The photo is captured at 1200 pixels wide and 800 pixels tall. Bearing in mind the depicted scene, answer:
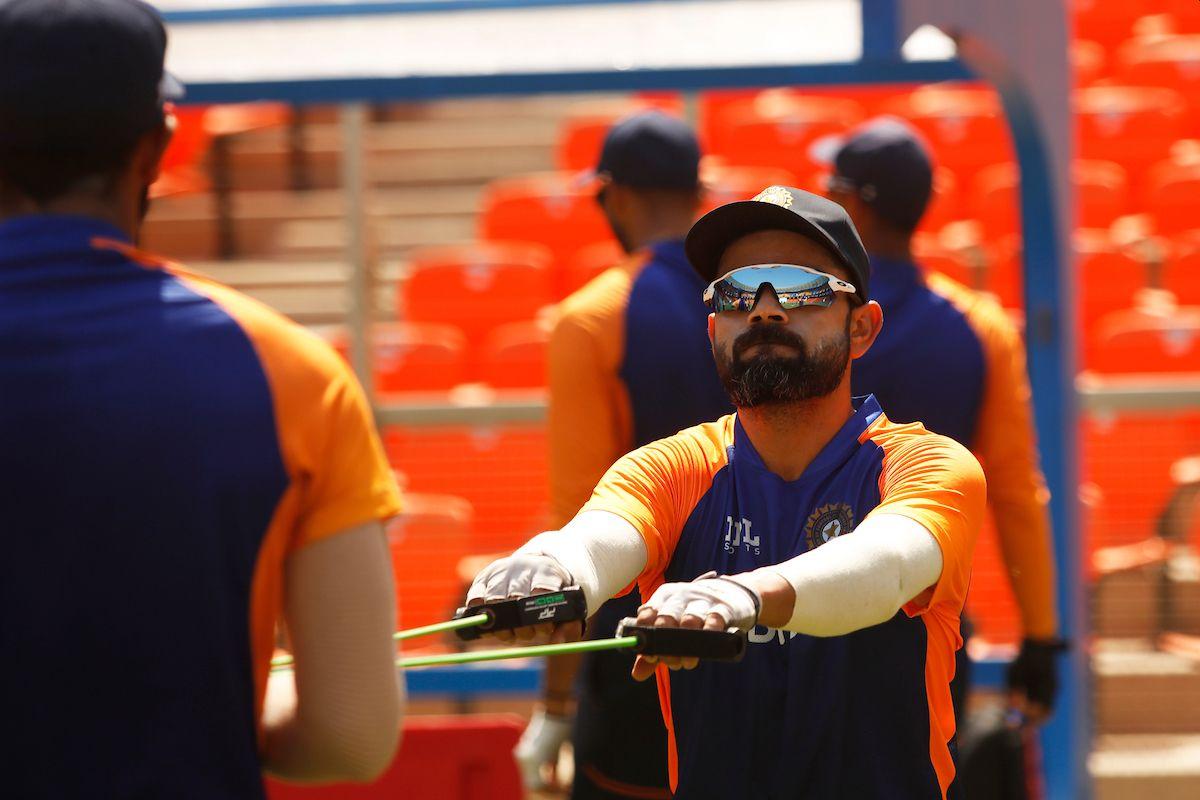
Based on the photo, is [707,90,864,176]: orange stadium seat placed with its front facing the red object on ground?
yes

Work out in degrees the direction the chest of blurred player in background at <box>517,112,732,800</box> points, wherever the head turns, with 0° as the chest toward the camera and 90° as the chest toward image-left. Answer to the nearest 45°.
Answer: approximately 135°

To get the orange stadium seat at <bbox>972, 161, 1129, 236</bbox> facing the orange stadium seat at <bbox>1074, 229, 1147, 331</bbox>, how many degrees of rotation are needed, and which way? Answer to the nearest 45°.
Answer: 0° — it already faces it

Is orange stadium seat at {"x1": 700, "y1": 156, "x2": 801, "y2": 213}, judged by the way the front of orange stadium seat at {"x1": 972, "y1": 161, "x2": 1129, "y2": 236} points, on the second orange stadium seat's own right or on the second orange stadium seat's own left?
on the second orange stadium seat's own right

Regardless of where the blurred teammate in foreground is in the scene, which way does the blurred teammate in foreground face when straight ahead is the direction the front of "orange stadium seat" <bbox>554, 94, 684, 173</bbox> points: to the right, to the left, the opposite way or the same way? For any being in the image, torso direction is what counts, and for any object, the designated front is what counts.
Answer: the opposite way

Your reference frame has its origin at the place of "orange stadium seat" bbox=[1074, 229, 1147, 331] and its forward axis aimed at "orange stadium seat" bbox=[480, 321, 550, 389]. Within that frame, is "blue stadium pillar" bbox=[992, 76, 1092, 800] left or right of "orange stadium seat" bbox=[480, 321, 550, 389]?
left

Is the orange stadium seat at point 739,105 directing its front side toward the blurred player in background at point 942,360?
yes

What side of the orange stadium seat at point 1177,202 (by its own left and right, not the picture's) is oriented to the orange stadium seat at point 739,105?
right

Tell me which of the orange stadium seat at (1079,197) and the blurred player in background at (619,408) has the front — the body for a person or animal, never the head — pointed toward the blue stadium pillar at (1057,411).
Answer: the orange stadium seat

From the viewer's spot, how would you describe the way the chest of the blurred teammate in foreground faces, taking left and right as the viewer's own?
facing away from the viewer

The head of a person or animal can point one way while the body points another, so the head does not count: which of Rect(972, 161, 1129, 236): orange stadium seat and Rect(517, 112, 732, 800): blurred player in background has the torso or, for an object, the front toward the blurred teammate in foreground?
the orange stadium seat

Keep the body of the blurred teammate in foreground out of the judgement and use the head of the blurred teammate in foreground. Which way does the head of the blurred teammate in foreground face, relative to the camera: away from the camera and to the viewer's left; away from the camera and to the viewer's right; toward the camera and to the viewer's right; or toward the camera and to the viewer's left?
away from the camera and to the viewer's right
